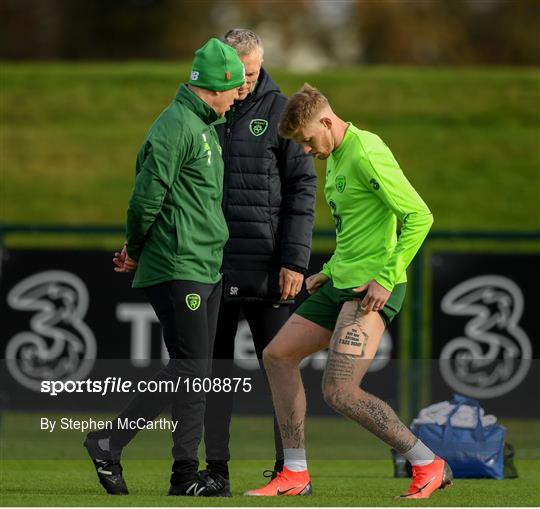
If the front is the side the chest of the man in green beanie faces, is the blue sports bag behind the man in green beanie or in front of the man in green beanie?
in front

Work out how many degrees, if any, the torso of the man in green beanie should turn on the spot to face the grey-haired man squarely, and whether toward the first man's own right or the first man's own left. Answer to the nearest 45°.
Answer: approximately 45° to the first man's own left

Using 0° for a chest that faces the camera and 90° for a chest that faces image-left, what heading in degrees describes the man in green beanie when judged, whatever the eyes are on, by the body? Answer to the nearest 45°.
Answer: approximately 270°
